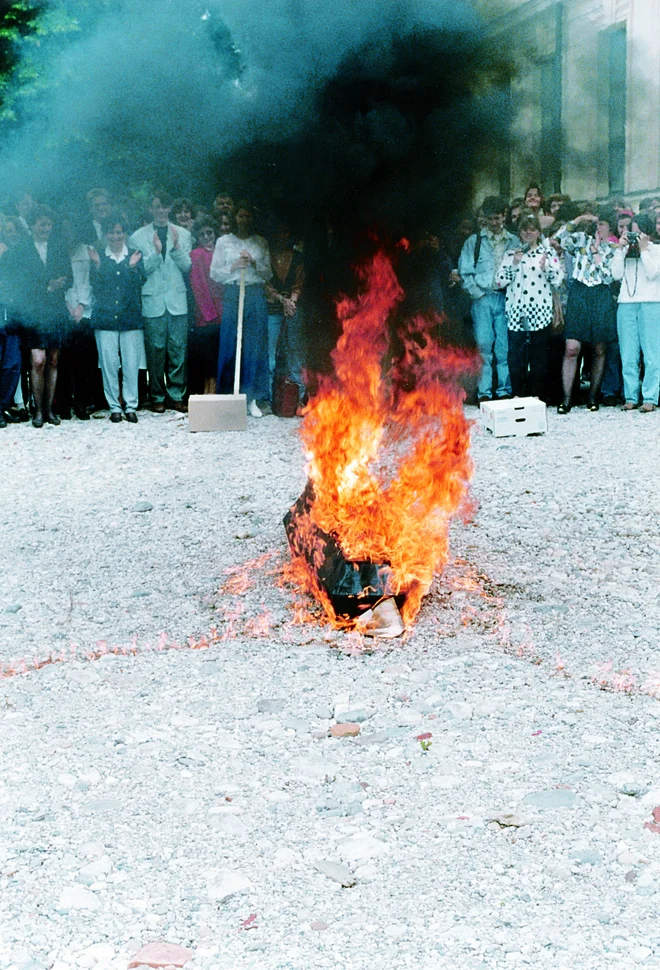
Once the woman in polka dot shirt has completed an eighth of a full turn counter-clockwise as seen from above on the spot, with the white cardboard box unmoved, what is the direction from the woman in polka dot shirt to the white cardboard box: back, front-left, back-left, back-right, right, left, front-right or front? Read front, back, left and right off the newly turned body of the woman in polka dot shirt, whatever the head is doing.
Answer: front-right

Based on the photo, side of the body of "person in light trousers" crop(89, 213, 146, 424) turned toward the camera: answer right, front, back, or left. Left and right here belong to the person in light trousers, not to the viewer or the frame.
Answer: front

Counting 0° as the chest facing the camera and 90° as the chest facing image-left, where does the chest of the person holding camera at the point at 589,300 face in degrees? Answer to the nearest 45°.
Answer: approximately 45°

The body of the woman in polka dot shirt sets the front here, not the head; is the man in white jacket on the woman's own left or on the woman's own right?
on the woman's own right

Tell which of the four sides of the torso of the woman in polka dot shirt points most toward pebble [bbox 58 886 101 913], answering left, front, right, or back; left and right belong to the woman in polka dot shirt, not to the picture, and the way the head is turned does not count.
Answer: front

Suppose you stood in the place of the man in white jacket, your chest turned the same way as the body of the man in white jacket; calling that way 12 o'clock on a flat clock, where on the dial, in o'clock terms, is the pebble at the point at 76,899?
The pebble is roughly at 12 o'clock from the man in white jacket.

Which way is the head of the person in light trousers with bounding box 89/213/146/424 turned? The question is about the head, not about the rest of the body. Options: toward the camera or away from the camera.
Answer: toward the camera

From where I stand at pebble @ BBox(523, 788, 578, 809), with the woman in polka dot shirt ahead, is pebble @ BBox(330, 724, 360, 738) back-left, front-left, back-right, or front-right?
front-left

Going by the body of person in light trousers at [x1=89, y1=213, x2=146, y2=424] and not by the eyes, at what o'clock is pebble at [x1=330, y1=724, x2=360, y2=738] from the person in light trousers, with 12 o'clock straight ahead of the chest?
The pebble is roughly at 12 o'clock from the person in light trousers.

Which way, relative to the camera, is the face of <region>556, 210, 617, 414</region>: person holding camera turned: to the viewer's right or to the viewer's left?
to the viewer's left

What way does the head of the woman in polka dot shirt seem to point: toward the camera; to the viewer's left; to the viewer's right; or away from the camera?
toward the camera

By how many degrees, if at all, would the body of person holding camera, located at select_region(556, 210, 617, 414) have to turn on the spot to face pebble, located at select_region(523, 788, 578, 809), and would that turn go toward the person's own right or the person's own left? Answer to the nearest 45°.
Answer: approximately 45° to the person's own left

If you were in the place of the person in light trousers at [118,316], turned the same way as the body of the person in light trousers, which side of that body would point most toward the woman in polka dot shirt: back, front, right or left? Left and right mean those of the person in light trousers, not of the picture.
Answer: left

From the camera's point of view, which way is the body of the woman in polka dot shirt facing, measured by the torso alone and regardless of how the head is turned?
toward the camera

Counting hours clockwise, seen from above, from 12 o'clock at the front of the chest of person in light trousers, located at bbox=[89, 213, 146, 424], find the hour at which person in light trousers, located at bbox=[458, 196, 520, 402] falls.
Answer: person in light trousers, located at bbox=[458, 196, 520, 402] is roughly at 9 o'clock from person in light trousers, located at bbox=[89, 213, 146, 424].

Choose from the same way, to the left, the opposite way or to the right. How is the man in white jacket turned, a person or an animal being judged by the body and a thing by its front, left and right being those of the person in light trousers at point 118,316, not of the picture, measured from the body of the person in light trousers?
the same way

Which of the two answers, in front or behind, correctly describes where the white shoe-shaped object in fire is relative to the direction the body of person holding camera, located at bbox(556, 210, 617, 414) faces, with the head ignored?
in front
